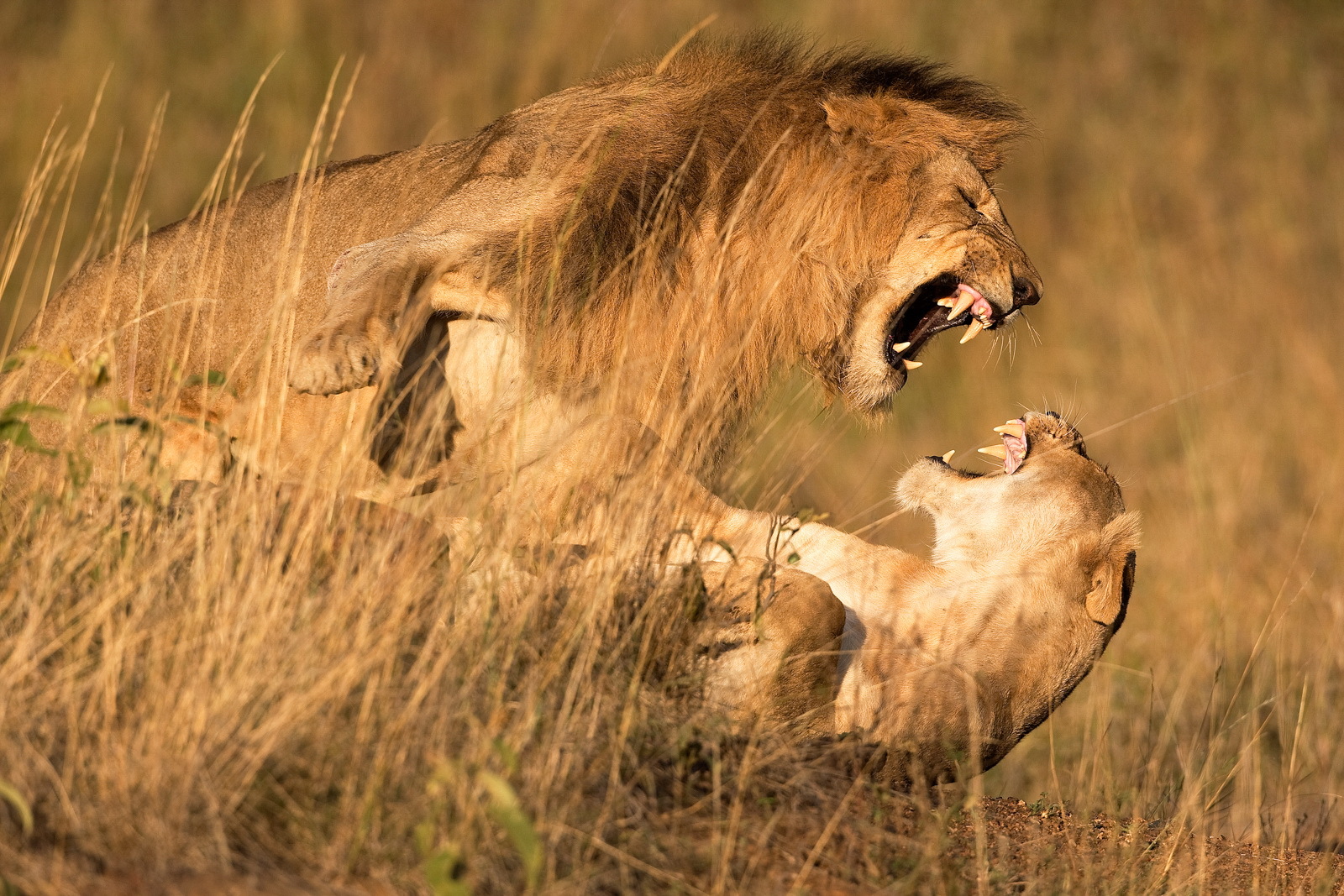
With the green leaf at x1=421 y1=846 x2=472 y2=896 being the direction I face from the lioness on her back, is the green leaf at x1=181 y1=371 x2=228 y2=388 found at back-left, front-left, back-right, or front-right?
front-right

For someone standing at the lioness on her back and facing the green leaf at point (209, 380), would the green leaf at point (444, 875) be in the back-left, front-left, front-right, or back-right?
front-left

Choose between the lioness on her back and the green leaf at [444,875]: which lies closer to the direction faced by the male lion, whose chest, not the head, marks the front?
the lioness on her back

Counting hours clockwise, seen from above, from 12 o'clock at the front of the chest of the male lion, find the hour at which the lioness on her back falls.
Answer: The lioness on her back is roughly at 1 o'clock from the male lion.

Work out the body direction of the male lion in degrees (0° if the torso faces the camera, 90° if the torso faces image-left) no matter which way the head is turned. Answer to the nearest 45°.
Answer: approximately 270°

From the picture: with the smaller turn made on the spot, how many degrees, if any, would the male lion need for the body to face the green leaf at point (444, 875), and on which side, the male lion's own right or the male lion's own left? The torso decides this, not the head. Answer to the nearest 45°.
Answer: approximately 90° to the male lion's own right

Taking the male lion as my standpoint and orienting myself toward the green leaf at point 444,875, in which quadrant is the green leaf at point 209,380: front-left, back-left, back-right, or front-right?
front-right

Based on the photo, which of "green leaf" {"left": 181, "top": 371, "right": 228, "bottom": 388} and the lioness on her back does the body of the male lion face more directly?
the lioness on her back
